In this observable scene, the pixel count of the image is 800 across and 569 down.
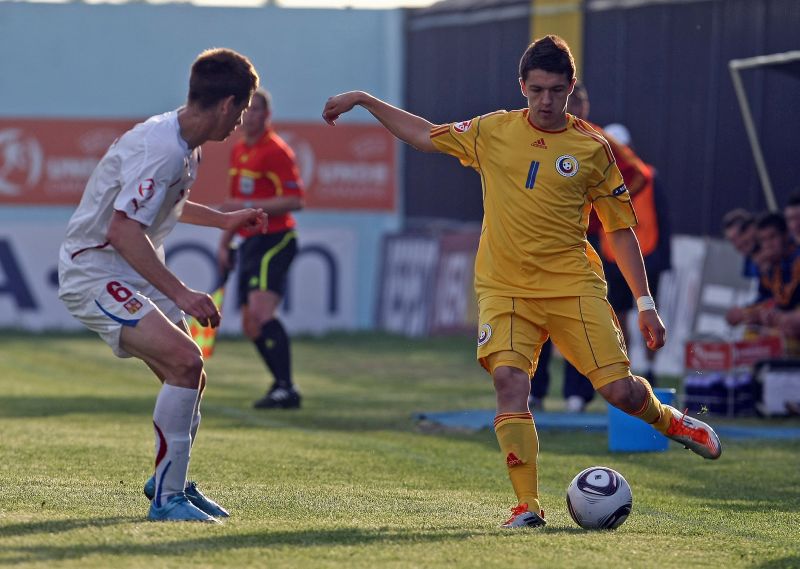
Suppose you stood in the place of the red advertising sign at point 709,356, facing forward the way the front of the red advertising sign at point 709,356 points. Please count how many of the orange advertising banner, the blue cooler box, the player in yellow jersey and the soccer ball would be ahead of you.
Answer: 3

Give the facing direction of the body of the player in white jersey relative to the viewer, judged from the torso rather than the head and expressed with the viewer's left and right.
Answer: facing to the right of the viewer

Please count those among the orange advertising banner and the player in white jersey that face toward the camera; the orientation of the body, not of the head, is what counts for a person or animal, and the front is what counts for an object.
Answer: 1

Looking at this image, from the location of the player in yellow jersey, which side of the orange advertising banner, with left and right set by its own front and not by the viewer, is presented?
front

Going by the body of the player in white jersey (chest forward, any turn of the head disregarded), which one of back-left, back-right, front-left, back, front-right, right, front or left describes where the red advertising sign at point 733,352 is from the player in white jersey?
front-left

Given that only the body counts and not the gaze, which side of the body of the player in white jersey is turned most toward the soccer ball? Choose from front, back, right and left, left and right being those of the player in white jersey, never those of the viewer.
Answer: front

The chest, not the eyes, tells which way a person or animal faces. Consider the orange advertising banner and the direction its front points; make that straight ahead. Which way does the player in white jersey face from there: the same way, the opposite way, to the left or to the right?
to the left

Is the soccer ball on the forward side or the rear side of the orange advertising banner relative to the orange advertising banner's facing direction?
on the forward side

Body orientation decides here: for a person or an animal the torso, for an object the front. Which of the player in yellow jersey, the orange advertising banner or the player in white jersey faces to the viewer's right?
the player in white jersey

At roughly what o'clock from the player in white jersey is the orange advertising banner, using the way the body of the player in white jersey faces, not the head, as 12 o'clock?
The orange advertising banner is roughly at 9 o'clock from the player in white jersey.

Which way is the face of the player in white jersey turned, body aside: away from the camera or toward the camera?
away from the camera

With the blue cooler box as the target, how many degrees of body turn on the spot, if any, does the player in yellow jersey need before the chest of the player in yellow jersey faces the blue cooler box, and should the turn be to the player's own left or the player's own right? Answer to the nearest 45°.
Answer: approximately 180°
